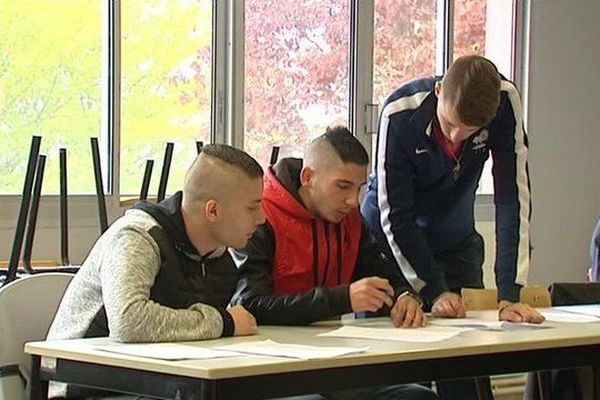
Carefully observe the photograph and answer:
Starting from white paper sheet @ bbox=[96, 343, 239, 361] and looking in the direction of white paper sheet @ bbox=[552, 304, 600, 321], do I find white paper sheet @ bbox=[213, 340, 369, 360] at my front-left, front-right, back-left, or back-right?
front-right

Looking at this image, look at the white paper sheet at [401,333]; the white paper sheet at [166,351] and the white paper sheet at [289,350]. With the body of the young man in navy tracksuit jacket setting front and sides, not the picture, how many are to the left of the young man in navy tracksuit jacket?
0

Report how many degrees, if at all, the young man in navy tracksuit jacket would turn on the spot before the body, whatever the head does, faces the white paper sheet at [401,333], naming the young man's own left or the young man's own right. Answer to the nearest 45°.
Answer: approximately 45° to the young man's own right

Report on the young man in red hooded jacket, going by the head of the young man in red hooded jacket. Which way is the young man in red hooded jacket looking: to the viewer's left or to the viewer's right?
to the viewer's right

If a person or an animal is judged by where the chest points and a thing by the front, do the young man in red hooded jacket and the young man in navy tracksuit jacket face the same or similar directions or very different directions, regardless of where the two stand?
same or similar directions

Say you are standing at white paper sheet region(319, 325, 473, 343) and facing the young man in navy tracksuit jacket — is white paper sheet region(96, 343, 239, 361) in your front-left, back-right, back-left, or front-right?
back-left

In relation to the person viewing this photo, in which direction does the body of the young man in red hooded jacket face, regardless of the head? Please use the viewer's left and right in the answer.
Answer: facing the viewer and to the right of the viewer

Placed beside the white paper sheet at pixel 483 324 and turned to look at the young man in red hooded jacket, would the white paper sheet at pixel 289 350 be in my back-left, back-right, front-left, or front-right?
front-left

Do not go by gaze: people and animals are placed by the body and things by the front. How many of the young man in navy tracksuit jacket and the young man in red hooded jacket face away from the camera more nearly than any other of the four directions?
0

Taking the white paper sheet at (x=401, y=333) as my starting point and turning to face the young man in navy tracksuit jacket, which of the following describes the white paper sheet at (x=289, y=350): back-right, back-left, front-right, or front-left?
back-left

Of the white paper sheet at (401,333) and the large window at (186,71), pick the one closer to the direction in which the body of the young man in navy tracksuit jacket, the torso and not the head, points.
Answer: the white paper sheet

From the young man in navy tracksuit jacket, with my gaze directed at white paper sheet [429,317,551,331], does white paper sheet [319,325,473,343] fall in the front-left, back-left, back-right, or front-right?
front-right
